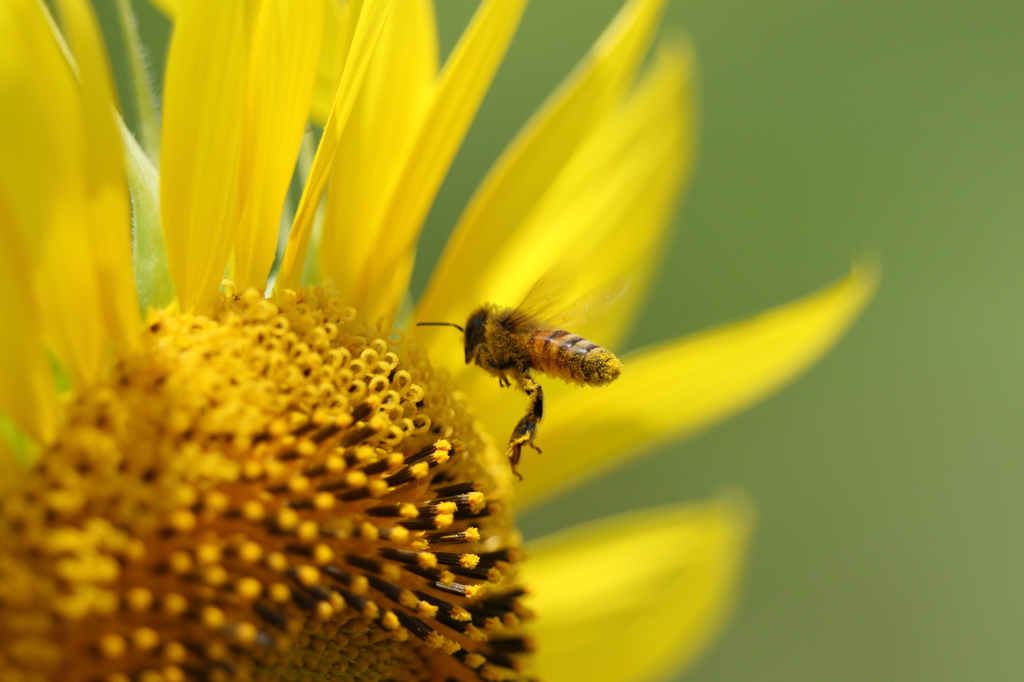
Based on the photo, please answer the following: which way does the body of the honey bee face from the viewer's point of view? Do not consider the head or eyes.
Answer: to the viewer's left
